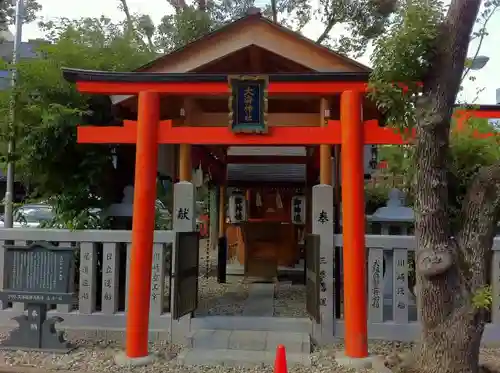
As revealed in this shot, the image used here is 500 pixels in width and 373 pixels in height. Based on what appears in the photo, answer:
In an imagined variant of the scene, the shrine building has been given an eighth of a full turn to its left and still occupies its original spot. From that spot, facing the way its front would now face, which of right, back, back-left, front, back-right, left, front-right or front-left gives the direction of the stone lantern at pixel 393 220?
left

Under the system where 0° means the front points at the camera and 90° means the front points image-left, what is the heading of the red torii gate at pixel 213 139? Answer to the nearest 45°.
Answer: approximately 0°

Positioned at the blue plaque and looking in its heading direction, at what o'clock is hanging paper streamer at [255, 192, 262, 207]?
The hanging paper streamer is roughly at 6 o'clock from the blue plaque.

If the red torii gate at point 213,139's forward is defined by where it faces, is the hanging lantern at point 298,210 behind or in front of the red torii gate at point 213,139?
behind

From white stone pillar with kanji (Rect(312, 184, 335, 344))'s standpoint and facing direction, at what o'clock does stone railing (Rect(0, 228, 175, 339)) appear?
The stone railing is roughly at 3 o'clock from the white stone pillar with kanji.
